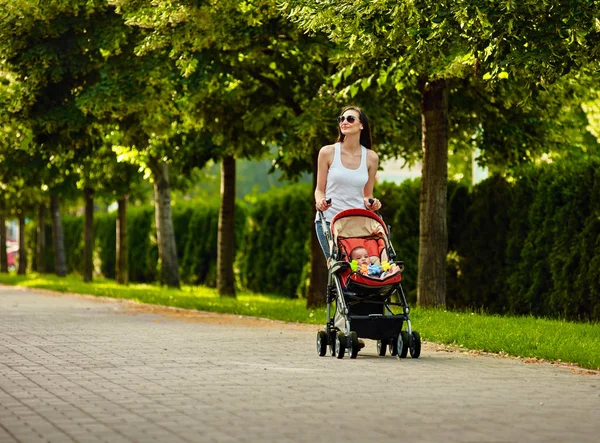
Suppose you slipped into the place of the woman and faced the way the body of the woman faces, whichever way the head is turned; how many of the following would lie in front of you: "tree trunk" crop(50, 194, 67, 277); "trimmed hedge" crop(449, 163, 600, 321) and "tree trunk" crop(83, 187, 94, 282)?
0

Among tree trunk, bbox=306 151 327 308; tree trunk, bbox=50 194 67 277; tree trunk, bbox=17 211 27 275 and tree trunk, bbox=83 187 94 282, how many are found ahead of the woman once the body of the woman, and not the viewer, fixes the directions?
0

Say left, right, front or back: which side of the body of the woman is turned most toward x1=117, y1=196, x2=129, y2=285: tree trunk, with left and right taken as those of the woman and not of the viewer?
back

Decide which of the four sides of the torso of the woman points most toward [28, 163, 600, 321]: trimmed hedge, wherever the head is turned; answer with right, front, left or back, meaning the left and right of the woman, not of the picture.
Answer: back

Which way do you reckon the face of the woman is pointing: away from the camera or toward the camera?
toward the camera

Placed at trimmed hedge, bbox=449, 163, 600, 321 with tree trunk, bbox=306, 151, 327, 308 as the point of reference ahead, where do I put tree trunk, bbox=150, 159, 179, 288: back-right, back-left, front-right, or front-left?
front-right

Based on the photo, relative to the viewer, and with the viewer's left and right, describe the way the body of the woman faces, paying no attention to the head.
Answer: facing the viewer

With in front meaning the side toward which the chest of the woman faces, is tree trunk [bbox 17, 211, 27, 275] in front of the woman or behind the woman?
behind

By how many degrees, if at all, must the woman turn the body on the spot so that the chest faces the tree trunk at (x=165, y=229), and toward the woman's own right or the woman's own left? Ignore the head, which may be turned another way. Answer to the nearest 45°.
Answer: approximately 180°

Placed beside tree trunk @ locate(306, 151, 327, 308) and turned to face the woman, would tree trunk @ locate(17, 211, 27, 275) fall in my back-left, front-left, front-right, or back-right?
back-right

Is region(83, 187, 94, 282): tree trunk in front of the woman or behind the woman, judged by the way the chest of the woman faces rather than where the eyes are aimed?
behind

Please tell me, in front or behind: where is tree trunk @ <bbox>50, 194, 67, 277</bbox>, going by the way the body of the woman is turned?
behind

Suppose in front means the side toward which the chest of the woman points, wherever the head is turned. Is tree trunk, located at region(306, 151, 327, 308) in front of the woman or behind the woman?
behind

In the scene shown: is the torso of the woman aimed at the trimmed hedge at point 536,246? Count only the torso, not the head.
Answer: no

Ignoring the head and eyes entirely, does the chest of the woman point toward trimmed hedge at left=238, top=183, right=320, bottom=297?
no

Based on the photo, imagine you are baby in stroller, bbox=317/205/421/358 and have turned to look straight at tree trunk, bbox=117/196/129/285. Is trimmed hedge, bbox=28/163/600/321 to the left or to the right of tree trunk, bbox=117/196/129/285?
right
